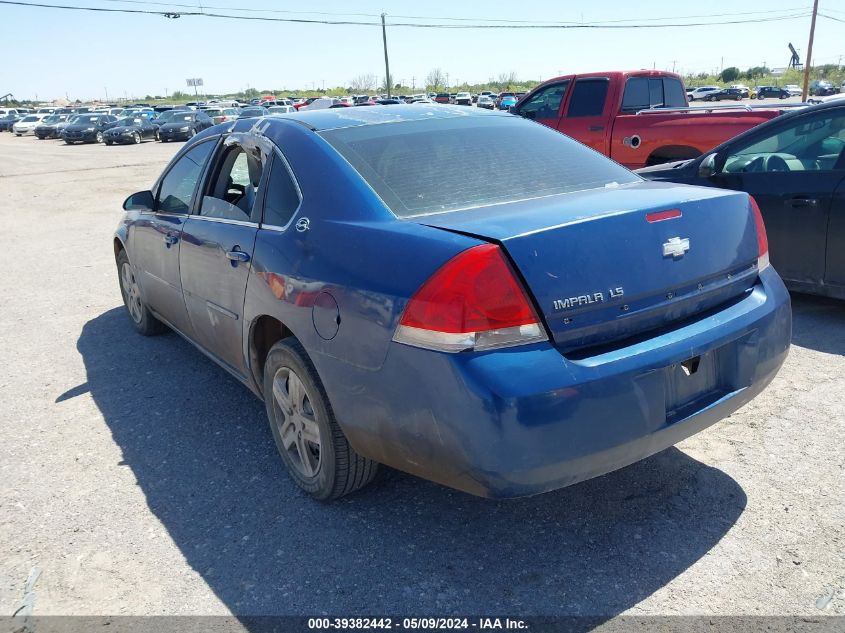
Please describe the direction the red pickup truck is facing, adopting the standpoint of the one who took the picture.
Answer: facing away from the viewer and to the left of the viewer

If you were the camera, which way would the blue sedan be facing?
facing away from the viewer and to the left of the viewer

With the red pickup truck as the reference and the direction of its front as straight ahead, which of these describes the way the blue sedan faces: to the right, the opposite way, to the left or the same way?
the same way

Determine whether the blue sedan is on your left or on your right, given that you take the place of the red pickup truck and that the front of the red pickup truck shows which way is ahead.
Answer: on your left

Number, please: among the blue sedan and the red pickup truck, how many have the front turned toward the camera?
0

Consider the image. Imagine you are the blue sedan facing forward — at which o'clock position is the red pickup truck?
The red pickup truck is roughly at 2 o'clock from the blue sedan.
